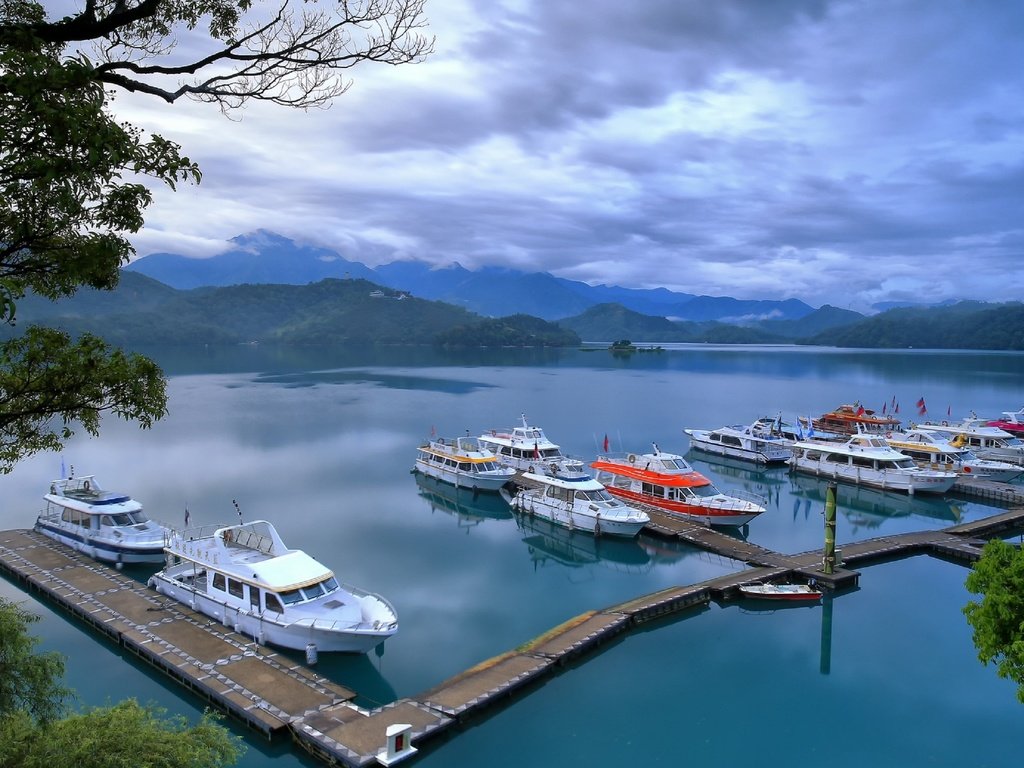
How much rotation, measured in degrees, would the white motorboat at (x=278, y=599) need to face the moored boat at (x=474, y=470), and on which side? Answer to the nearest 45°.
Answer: approximately 90° to its left

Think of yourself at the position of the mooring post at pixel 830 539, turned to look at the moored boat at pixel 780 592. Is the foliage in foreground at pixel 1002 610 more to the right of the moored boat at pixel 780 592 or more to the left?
left

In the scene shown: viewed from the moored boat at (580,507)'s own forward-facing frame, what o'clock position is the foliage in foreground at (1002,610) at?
The foliage in foreground is roughly at 1 o'clock from the moored boat.

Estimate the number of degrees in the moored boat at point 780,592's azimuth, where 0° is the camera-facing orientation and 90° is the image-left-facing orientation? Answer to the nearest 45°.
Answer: approximately 90°

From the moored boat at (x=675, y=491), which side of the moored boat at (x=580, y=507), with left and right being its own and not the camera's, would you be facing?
left

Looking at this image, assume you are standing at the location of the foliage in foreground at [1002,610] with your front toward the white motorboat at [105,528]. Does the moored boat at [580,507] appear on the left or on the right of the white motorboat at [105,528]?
right

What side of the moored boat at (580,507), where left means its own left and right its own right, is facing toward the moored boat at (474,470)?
back

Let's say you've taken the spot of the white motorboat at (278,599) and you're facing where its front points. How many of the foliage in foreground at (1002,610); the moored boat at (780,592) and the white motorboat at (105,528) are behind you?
1

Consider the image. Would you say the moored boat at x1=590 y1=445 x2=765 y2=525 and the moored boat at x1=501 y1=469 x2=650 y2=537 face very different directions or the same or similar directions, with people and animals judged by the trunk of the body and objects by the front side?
same or similar directions

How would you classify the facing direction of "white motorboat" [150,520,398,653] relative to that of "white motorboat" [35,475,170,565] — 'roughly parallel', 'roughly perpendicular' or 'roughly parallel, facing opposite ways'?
roughly parallel

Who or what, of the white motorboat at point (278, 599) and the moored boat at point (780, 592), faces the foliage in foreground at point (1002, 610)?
the white motorboat

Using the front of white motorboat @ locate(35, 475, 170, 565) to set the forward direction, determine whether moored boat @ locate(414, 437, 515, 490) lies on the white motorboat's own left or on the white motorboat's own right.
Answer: on the white motorboat's own left

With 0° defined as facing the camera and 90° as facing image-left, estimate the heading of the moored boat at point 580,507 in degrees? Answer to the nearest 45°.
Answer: approximately 315°

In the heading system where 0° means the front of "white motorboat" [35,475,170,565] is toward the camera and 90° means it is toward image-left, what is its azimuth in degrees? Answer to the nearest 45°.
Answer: approximately 315°
